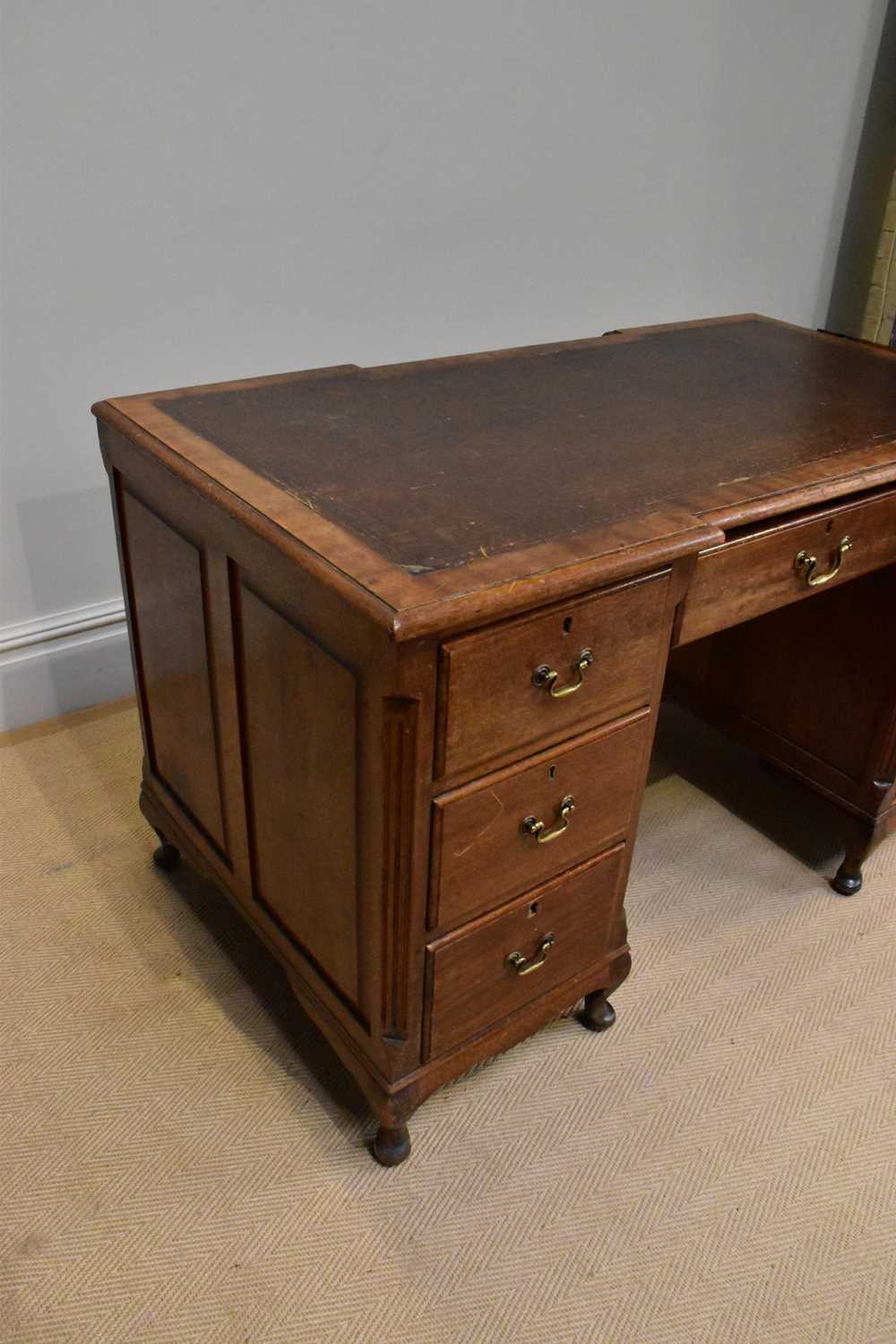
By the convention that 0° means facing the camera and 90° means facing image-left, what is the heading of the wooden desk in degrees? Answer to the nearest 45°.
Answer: approximately 315°
